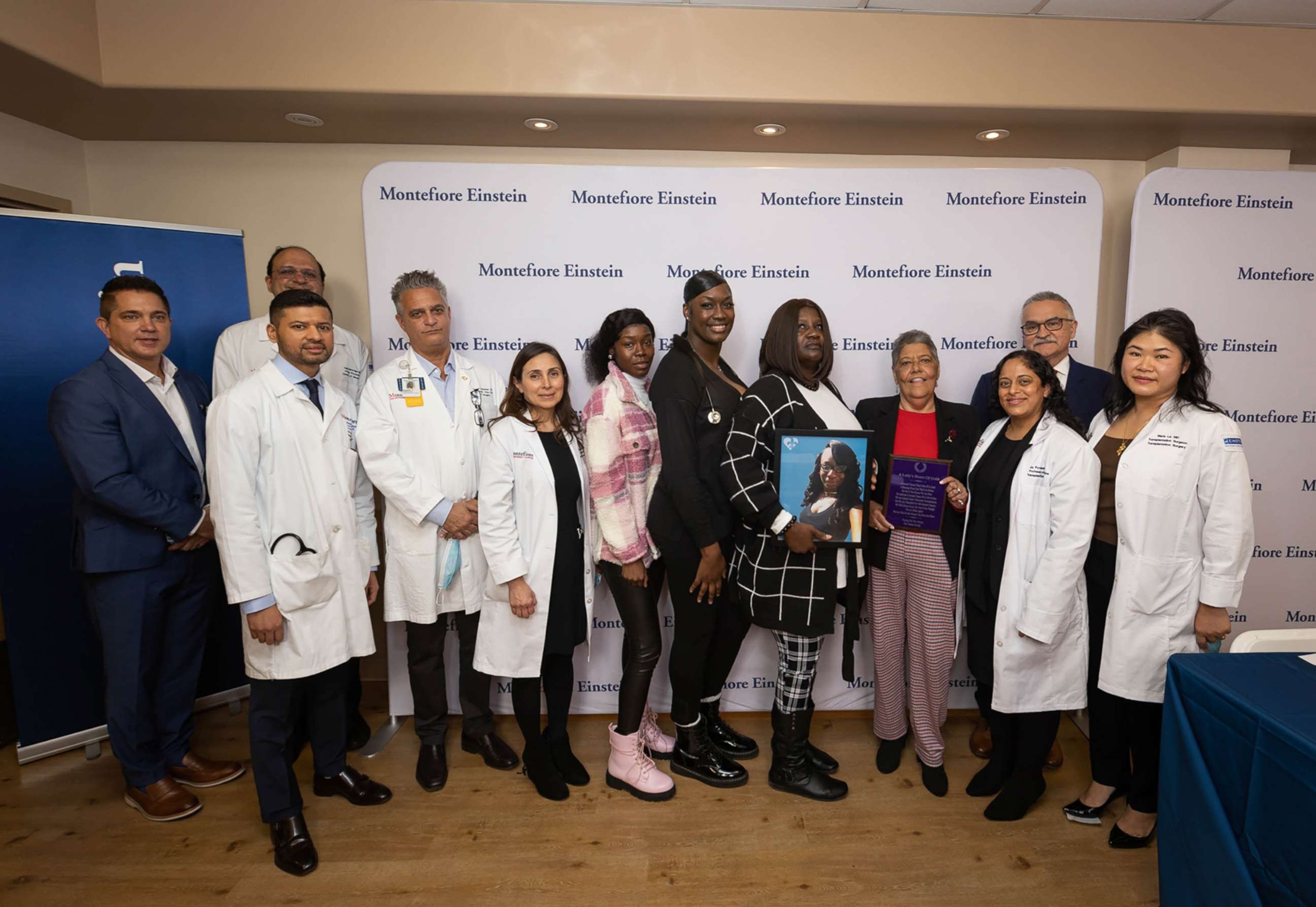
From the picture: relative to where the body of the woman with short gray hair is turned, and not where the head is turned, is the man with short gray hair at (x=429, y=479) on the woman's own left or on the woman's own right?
on the woman's own right

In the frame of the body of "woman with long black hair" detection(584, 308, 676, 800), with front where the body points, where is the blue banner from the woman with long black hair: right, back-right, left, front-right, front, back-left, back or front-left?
back-right
